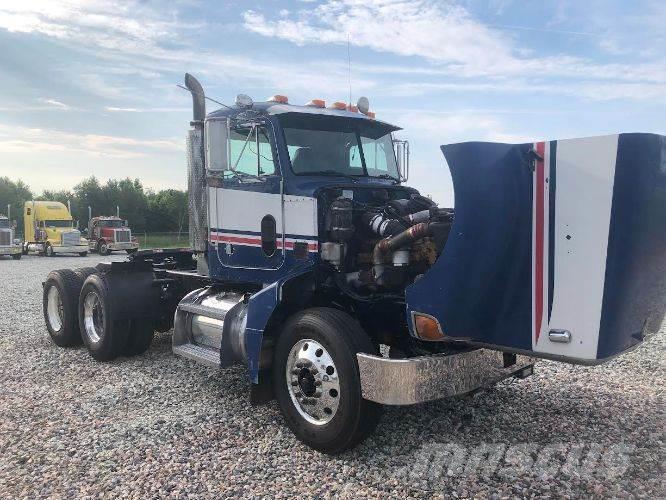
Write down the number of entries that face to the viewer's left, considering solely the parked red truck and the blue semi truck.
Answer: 0

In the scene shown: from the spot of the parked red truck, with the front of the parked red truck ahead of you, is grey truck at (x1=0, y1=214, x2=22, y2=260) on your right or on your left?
on your right

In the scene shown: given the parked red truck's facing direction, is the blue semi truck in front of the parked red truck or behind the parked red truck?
in front

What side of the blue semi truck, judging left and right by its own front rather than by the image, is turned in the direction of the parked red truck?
back

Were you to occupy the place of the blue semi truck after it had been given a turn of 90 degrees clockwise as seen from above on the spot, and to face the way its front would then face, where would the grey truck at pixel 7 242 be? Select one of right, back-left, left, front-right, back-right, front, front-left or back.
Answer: right

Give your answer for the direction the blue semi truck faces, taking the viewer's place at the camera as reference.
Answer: facing the viewer and to the right of the viewer
